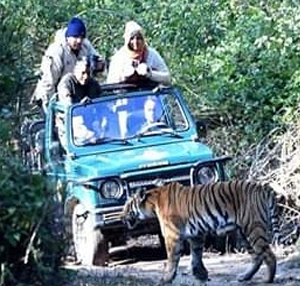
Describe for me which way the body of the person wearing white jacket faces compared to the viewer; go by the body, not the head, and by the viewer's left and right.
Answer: facing the viewer

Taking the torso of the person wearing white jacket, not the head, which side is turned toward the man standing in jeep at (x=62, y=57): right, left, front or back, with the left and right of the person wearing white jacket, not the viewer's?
right

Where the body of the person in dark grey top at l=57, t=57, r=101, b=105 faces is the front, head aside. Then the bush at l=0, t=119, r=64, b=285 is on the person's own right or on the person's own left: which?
on the person's own right

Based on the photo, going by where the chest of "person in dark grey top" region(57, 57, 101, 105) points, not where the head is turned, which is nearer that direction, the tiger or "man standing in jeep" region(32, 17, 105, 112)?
the tiger

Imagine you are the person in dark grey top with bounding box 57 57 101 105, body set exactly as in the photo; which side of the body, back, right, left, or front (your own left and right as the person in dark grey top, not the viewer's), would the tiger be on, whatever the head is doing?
front

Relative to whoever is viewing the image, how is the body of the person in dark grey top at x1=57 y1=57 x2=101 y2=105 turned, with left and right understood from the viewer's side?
facing the viewer and to the right of the viewer

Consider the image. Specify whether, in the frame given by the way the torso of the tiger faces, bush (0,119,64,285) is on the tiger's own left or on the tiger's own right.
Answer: on the tiger's own left

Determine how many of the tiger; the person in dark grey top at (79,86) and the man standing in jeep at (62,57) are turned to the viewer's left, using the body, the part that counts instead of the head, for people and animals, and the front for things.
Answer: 1

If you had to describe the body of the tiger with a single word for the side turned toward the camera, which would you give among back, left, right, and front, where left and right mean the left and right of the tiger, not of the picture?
left

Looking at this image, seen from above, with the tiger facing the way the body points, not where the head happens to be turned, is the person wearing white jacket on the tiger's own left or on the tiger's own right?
on the tiger's own right
